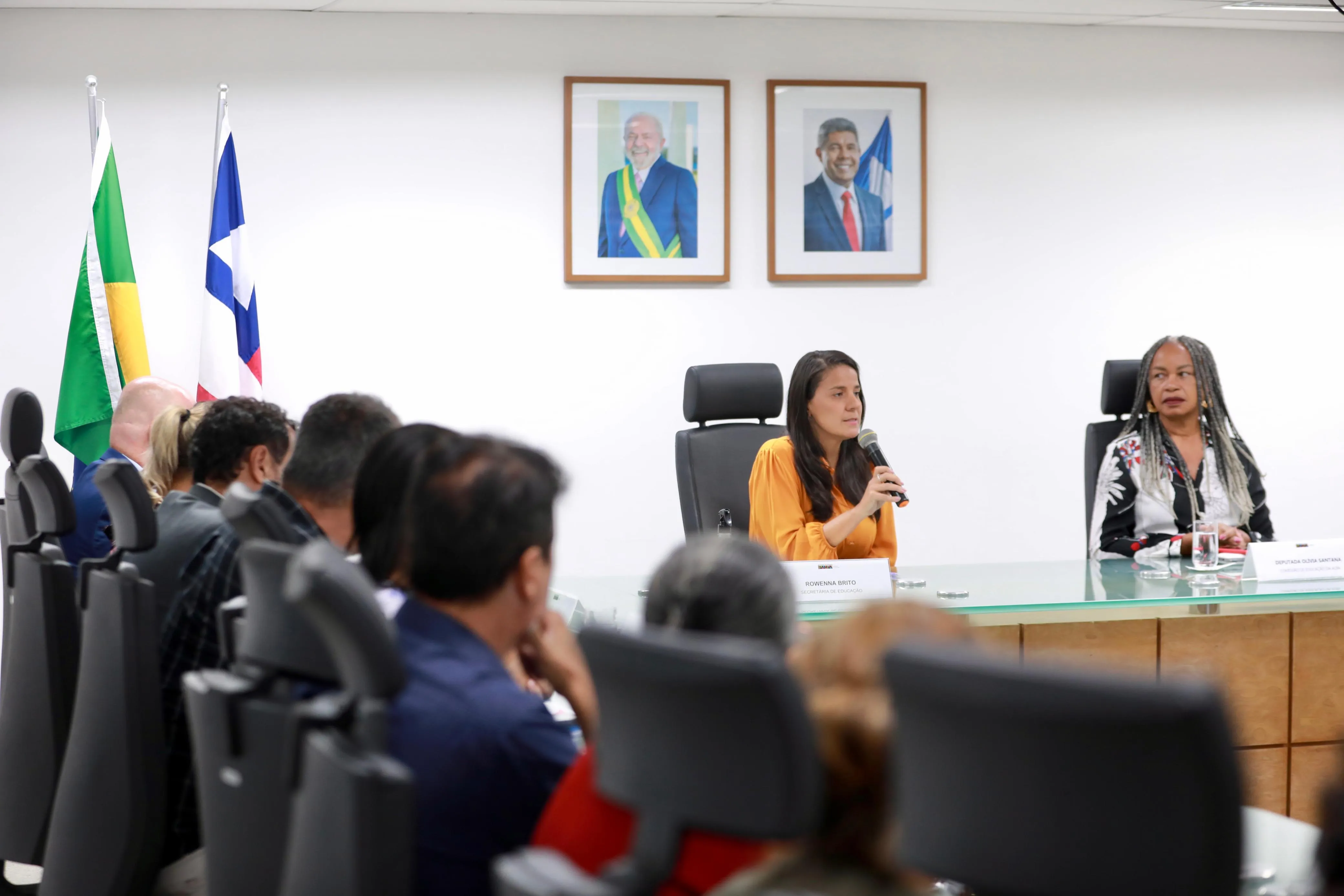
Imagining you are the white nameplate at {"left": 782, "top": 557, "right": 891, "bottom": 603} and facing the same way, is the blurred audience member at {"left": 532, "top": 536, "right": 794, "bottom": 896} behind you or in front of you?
in front

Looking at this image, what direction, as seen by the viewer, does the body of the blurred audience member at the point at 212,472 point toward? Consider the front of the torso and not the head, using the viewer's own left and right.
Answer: facing away from the viewer and to the right of the viewer

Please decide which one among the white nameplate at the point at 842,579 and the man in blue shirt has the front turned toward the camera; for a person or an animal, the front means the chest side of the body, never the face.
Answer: the white nameplate

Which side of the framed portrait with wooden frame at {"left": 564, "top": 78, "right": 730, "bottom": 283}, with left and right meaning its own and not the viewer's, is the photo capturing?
front

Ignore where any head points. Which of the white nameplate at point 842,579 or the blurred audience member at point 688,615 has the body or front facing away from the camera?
the blurred audience member

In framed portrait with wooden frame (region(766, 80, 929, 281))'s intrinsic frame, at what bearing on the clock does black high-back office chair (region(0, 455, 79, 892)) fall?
The black high-back office chair is roughly at 1 o'clock from the framed portrait with wooden frame.

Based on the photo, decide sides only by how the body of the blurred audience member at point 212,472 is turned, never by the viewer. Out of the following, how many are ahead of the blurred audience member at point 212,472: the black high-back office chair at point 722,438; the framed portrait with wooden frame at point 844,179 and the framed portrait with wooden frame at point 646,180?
3

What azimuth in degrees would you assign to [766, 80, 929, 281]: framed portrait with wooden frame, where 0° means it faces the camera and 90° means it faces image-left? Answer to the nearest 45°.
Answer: approximately 0°

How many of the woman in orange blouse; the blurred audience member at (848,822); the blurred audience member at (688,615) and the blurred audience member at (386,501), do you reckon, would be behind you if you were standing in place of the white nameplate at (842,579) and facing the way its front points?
1

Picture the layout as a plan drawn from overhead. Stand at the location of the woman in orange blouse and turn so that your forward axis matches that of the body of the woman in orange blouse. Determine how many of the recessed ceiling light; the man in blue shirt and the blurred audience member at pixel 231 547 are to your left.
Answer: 1

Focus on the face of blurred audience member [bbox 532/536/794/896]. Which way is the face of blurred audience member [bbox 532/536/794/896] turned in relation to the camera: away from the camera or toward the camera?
away from the camera

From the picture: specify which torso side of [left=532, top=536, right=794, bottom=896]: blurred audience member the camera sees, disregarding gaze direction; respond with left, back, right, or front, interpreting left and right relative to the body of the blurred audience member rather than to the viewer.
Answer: back

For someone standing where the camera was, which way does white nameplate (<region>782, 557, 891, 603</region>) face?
facing the viewer

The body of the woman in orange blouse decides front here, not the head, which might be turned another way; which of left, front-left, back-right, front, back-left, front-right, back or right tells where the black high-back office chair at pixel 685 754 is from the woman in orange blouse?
front-right

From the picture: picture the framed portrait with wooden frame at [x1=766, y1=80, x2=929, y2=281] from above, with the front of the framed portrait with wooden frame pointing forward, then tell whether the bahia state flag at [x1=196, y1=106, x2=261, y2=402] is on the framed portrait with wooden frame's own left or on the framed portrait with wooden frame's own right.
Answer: on the framed portrait with wooden frame's own right

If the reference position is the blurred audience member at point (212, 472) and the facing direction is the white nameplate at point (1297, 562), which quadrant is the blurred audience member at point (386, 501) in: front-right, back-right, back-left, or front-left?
front-right

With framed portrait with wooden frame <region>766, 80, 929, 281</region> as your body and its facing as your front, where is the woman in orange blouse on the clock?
The woman in orange blouse is roughly at 12 o'clock from the framed portrait with wooden frame.

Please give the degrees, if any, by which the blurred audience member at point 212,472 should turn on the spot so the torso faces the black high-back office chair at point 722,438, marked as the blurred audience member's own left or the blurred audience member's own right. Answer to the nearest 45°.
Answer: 0° — they already face it

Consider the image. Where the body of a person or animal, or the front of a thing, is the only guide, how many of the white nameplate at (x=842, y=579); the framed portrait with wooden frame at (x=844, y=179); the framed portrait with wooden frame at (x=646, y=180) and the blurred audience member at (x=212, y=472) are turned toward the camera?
3

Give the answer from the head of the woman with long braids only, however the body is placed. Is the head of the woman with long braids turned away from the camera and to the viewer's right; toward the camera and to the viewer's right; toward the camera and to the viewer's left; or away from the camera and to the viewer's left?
toward the camera and to the viewer's left

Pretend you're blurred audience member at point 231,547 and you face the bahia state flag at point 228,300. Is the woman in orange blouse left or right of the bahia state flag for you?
right
